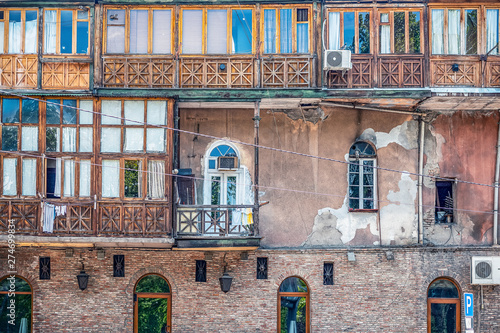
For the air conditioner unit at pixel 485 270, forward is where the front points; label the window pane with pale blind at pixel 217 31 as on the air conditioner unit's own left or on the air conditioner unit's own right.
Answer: on the air conditioner unit's own right

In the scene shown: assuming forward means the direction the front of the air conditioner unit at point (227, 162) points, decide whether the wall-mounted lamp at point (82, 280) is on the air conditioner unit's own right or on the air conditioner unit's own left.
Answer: on the air conditioner unit's own right

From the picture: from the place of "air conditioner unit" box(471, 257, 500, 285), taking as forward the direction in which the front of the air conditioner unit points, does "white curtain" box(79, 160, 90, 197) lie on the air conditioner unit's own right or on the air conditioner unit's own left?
on the air conditioner unit's own right

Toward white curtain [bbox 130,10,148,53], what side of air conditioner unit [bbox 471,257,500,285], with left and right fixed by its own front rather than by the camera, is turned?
right

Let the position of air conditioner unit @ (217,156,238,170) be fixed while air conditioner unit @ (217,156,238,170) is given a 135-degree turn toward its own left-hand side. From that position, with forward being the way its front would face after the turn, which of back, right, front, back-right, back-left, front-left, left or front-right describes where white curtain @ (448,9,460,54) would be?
front-right

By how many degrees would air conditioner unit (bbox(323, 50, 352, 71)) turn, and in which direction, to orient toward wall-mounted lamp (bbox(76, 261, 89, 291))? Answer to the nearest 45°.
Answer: approximately 90° to its right

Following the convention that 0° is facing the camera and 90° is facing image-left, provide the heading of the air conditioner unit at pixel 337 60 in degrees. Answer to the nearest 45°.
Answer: approximately 0°

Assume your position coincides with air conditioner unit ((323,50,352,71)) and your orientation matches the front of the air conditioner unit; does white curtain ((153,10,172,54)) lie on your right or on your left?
on your right
